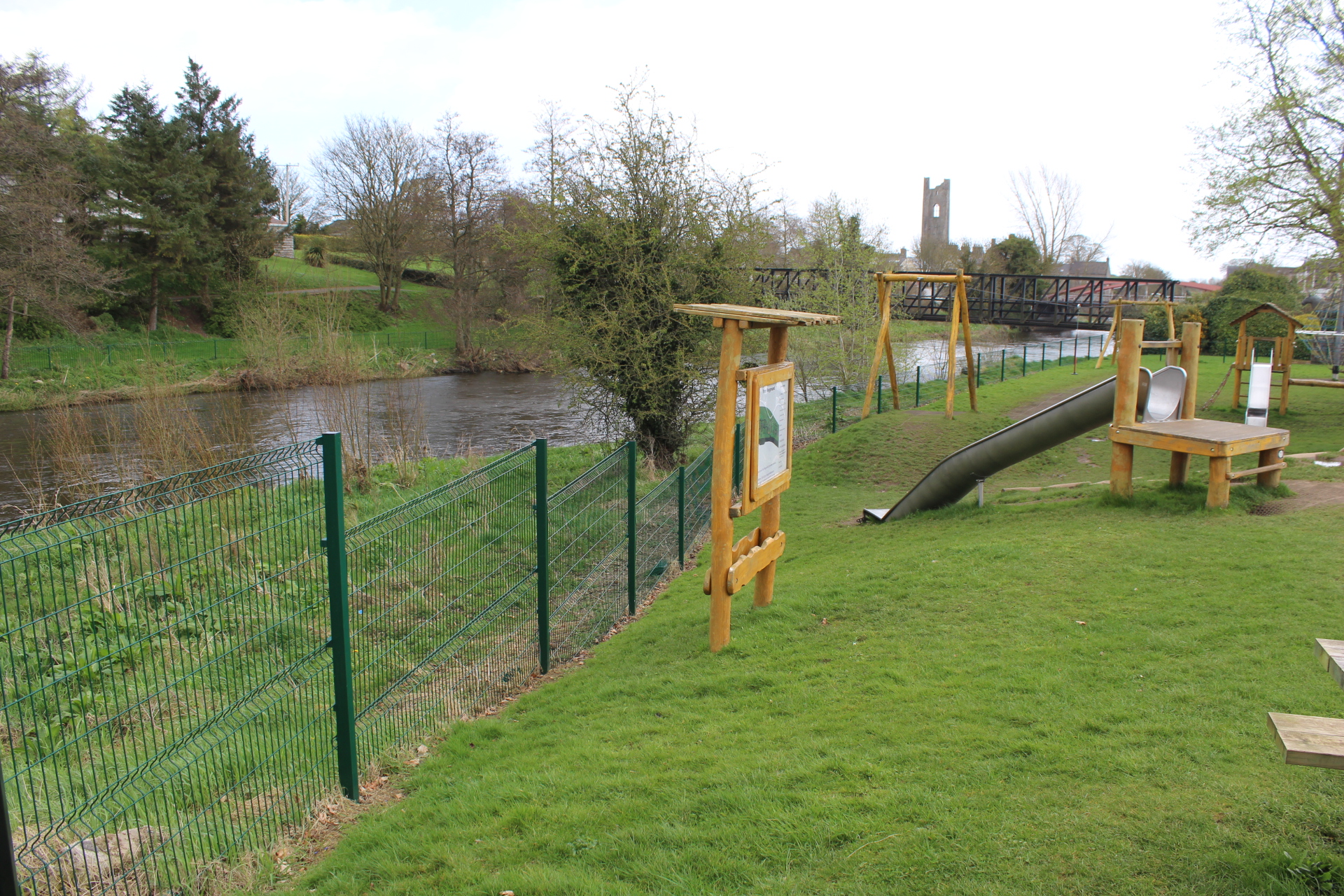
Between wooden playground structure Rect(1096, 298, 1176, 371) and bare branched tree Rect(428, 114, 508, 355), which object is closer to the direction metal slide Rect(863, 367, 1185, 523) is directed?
the bare branched tree

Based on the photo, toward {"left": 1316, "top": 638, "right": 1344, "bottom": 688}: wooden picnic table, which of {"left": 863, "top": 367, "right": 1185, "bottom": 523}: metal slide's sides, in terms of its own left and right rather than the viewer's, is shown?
left

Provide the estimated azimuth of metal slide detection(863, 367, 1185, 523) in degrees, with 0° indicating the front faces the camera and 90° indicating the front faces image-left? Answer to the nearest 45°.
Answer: approximately 90°

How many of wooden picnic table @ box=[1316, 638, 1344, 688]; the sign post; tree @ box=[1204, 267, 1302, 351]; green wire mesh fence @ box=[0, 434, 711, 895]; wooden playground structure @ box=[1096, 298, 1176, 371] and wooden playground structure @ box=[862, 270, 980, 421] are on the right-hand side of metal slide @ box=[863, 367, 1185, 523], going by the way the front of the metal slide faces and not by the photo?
3

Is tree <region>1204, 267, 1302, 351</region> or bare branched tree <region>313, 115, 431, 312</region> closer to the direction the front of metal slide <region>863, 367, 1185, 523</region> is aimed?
the bare branched tree

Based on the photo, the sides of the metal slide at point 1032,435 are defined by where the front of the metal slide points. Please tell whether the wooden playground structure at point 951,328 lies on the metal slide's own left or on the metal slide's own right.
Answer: on the metal slide's own right

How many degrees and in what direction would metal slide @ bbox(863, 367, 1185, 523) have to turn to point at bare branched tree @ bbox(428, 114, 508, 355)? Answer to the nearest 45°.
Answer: approximately 45° to its right

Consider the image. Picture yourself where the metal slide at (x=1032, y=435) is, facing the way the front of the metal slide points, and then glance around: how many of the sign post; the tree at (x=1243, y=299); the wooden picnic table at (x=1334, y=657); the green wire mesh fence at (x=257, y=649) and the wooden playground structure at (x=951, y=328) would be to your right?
2

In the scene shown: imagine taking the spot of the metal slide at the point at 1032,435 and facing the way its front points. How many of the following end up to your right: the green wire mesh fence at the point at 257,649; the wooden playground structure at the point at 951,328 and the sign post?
1

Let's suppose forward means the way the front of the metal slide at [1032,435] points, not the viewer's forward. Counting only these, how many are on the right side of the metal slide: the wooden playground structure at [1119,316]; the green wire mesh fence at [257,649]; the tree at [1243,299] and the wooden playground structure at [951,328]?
3

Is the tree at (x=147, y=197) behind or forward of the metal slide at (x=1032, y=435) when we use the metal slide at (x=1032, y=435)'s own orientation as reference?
forward

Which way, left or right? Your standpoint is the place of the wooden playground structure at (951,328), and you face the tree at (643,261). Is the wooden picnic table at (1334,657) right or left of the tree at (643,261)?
left

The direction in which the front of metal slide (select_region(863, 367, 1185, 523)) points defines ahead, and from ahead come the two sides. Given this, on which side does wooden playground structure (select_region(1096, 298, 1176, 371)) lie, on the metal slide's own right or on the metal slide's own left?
on the metal slide's own right

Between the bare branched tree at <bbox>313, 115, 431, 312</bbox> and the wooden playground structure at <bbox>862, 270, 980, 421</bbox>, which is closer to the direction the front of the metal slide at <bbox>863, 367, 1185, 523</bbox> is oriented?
the bare branched tree

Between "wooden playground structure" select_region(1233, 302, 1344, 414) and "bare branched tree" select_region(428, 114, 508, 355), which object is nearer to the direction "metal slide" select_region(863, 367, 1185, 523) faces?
the bare branched tree
